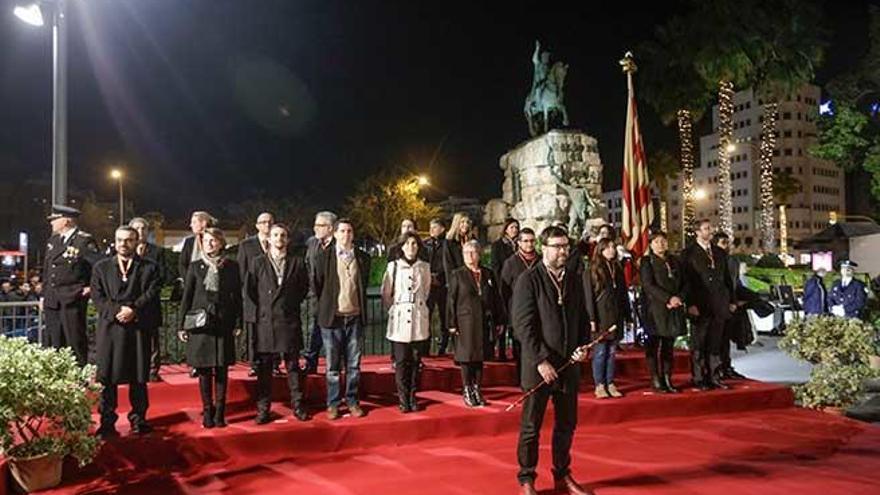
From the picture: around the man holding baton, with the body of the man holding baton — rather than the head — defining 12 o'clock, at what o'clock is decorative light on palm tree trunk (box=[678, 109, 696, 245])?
The decorative light on palm tree trunk is roughly at 8 o'clock from the man holding baton.

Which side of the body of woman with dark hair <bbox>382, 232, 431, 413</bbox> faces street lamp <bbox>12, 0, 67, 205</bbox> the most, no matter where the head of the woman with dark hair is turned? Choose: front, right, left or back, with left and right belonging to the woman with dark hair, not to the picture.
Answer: right

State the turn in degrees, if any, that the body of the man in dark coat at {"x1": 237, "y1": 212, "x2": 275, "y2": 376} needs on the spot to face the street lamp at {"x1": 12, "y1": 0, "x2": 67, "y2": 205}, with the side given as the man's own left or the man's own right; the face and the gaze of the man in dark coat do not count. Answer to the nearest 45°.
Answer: approximately 135° to the man's own right

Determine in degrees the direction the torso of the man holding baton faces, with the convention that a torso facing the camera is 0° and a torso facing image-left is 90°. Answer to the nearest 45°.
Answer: approximately 315°

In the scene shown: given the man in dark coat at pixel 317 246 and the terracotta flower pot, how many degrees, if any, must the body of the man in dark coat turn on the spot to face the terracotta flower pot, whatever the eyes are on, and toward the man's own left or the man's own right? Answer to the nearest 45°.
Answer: approximately 45° to the man's own right

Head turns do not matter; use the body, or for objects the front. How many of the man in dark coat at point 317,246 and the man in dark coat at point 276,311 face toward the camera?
2

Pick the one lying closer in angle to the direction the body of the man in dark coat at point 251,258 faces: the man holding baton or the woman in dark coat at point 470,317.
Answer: the man holding baton

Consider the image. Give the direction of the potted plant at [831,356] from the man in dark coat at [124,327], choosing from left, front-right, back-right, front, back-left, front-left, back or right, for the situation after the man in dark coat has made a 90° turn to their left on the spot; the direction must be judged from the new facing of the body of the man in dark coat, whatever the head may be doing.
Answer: front

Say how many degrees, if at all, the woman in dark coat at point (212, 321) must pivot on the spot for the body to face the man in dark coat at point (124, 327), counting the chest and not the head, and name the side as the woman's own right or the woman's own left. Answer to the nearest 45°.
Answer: approximately 90° to the woman's own right
